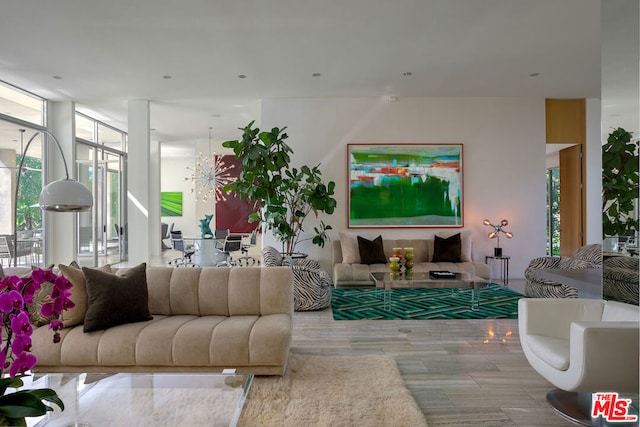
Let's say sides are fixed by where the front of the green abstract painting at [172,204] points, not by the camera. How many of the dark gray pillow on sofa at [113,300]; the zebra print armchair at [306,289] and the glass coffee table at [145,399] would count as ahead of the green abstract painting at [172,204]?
3

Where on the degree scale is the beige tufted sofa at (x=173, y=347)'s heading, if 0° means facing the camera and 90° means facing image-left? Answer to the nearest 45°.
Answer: approximately 0°

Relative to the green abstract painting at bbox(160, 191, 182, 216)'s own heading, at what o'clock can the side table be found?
The side table is roughly at 11 o'clock from the green abstract painting.

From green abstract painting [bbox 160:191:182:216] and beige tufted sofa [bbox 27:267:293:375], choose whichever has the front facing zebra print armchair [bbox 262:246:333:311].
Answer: the green abstract painting

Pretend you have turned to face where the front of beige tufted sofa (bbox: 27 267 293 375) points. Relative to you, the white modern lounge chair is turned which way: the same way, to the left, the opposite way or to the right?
to the right

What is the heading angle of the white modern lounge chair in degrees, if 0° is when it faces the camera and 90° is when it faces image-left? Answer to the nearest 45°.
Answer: approximately 45°

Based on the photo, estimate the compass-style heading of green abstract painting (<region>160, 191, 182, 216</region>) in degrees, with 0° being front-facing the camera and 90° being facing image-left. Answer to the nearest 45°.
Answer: approximately 0°
